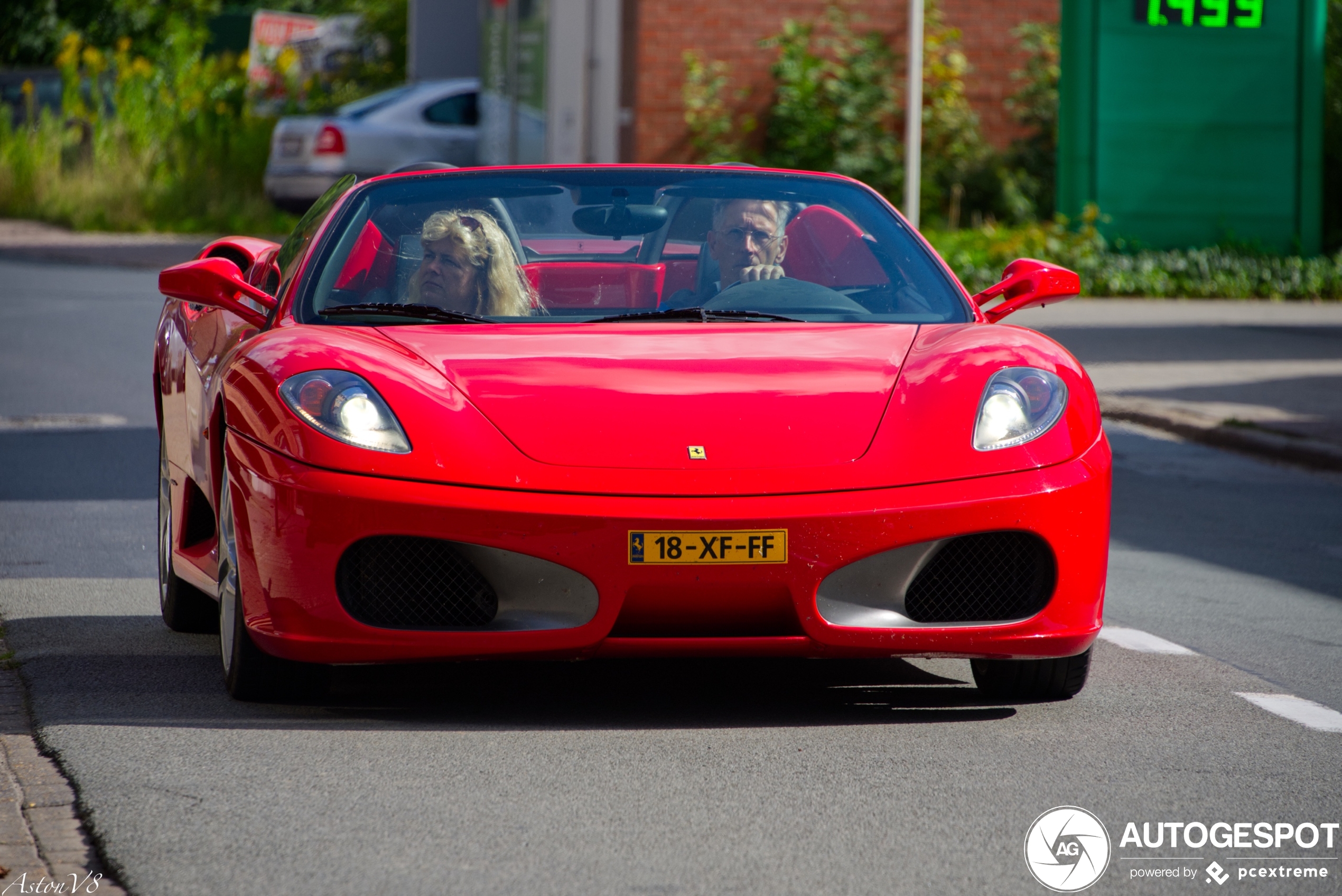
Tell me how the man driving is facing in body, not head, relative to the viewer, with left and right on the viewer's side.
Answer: facing the viewer

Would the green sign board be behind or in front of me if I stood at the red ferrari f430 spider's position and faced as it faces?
behind

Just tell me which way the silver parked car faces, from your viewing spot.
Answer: facing away from the viewer and to the right of the viewer

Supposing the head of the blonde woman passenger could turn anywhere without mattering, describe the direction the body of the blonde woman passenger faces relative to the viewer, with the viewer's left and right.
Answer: facing the viewer and to the left of the viewer

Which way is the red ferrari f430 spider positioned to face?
toward the camera

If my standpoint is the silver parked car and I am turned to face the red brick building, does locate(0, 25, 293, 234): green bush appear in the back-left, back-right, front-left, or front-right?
back-left

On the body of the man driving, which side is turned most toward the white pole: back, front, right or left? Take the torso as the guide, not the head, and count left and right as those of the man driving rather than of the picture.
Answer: back

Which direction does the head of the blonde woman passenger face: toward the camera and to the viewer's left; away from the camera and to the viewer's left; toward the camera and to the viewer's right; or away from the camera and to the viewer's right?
toward the camera and to the viewer's left

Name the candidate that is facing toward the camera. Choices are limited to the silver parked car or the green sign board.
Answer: the green sign board

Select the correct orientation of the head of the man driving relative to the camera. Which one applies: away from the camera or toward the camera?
toward the camera

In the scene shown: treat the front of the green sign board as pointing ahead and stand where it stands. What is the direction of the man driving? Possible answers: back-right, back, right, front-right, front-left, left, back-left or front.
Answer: front

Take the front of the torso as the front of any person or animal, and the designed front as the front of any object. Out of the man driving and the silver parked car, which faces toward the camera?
the man driving
